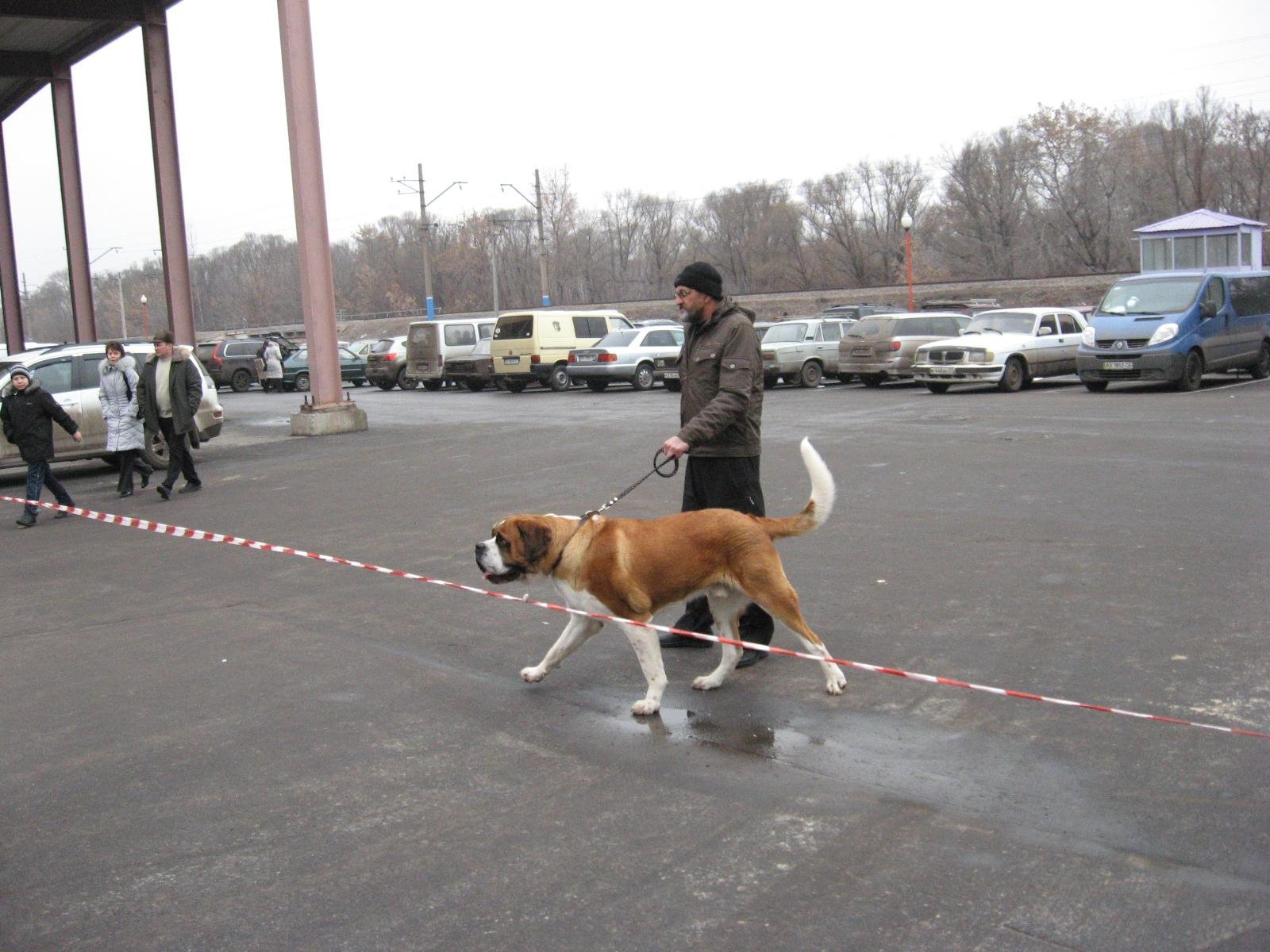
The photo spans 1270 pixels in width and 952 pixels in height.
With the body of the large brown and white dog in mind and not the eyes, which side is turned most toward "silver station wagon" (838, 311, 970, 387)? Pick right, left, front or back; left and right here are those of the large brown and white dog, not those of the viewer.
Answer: right

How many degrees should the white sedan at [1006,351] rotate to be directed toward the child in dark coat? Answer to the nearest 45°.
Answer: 0° — it already faces them

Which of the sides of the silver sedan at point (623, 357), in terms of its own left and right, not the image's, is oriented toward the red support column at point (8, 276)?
left

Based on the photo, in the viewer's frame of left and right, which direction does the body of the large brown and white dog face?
facing to the left of the viewer

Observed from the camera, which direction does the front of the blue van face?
facing the viewer and to the left of the viewer

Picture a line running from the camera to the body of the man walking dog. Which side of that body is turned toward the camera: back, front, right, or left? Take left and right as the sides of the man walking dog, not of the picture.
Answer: left

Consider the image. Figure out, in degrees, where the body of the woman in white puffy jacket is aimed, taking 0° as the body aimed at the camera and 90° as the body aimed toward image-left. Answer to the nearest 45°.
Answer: approximately 45°

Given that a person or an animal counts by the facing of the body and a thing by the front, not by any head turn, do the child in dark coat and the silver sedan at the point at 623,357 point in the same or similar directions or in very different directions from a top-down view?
very different directions

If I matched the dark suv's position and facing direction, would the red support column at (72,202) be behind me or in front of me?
behind

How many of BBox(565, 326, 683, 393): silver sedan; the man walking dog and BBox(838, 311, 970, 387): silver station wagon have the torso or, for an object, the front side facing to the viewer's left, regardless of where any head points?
1

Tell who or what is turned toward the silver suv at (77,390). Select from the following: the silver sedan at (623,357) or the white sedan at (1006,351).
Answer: the white sedan

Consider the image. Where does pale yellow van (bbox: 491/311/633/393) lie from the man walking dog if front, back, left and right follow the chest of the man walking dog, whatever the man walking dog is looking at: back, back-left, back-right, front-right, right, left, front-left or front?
right

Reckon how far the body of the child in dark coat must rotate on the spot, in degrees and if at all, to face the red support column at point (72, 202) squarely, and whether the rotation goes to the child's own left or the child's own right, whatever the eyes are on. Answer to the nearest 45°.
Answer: approximately 135° to the child's own right

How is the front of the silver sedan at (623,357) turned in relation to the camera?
facing away from the viewer and to the right of the viewer

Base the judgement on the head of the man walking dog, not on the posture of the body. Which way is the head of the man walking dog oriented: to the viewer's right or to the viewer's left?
to the viewer's left

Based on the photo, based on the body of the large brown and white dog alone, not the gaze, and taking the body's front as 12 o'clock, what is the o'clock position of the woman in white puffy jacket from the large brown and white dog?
The woman in white puffy jacket is roughly at 2 o'clock from the large brown and white dog.

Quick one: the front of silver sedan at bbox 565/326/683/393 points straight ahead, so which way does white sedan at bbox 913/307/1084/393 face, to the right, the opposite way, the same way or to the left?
the opposite way
